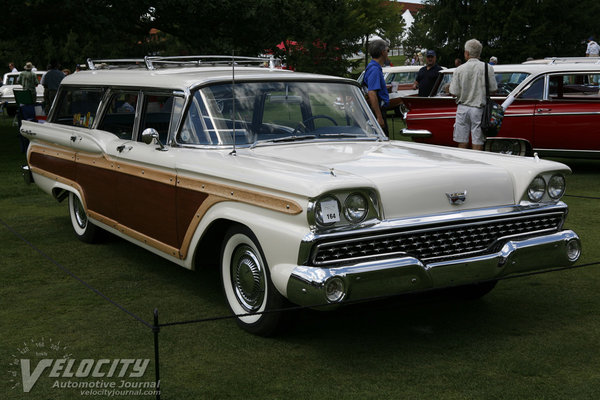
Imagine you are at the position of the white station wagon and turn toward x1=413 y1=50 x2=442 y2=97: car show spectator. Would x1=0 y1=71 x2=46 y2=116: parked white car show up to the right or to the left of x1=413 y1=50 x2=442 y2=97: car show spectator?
left

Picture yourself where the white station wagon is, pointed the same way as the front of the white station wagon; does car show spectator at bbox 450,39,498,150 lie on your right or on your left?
on your left

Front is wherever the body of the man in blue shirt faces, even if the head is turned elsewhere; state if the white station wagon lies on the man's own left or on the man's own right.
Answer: on the man's own right

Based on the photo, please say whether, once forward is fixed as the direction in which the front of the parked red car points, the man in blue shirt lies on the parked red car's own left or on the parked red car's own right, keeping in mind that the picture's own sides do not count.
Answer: on the parked red car's own right

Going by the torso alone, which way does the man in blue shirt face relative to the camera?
to the viewer's right

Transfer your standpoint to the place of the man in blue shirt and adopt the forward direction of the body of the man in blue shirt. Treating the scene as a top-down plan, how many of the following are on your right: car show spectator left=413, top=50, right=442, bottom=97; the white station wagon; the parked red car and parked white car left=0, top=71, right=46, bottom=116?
1

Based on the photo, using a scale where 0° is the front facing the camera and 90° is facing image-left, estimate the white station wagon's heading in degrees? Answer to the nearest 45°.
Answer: approximately 315°

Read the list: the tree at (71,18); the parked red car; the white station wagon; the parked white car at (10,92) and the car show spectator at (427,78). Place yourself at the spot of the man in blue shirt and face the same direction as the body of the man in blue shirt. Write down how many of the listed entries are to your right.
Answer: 1

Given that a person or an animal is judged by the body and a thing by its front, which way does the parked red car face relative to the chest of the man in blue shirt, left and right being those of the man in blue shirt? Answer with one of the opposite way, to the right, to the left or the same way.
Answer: the same way

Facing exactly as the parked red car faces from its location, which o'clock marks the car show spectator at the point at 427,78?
The car show spectator is roughly at 8 o'clock from the parked red car.

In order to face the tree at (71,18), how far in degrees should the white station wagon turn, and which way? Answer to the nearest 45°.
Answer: approximately 135° to its left

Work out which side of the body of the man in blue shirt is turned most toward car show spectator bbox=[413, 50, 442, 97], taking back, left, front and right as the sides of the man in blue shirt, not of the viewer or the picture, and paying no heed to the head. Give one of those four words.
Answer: left

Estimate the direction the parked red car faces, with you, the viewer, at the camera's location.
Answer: facing to the right of the viewer
